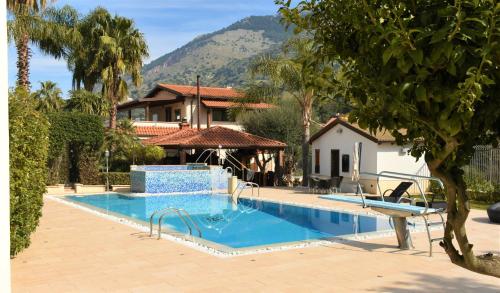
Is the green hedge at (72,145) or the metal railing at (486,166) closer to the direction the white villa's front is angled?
the green hedge

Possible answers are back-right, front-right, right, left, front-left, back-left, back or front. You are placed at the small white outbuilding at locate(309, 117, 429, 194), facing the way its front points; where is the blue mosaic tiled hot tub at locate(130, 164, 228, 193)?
front-right

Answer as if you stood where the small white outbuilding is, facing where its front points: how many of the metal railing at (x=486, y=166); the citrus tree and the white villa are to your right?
1

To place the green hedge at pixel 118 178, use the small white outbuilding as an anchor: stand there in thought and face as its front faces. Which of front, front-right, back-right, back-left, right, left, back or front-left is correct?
front-right

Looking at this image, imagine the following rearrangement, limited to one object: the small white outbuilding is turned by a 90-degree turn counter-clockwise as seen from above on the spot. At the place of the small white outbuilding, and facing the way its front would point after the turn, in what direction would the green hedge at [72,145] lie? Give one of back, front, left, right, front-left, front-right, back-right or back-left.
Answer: back-right

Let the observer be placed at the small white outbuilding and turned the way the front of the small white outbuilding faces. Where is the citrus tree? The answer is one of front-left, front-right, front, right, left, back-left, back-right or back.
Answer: front-left

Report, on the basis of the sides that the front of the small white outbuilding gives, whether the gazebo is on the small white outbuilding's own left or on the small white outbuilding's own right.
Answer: on the small white outbuilding's own right

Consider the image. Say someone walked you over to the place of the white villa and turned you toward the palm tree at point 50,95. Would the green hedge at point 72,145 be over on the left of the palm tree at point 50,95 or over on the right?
left

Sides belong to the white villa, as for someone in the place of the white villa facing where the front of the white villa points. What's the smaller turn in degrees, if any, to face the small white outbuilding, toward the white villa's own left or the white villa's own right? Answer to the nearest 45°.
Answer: approximately 90° to the white villa's own left

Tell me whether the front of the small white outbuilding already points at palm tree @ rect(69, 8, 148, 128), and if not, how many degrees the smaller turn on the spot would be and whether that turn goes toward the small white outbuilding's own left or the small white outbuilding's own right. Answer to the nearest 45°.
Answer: approximately 45° to the small white outbuilding's own right

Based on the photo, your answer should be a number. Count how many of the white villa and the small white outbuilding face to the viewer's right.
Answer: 0
